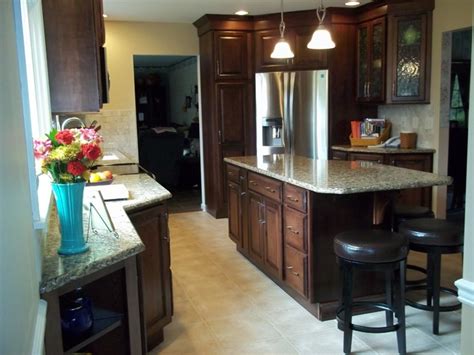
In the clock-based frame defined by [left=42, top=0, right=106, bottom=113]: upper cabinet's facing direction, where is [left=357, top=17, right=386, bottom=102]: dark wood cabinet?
The dark wood cabinet is roughly at 11 o'clock from the upper cabinet.

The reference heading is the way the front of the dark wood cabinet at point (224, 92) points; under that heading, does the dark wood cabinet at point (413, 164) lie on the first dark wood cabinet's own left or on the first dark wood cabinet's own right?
on the first dark wood cabinet's own left

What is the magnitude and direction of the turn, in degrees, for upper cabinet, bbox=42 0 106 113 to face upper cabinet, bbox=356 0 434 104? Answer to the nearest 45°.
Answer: approximately 45° to its left

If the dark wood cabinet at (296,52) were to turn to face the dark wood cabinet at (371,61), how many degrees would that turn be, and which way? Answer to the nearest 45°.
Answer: approximately 90° to its left

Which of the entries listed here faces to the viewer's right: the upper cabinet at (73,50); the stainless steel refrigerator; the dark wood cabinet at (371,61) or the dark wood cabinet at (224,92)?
the upper cabinet

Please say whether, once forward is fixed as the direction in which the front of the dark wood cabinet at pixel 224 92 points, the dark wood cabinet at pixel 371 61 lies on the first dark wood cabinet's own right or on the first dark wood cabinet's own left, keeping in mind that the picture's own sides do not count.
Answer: on the first dark wood cabinet's own left

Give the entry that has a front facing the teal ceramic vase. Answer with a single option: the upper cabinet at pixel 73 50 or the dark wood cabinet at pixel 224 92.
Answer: the dark wood cabinet

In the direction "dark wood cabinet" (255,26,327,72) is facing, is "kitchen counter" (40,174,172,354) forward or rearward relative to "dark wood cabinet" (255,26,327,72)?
forward

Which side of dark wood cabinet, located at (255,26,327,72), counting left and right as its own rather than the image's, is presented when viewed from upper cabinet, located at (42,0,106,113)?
front

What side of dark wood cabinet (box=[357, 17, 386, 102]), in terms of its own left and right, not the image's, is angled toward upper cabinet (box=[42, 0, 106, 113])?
front

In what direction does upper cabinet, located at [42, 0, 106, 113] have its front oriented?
to the viewer's right

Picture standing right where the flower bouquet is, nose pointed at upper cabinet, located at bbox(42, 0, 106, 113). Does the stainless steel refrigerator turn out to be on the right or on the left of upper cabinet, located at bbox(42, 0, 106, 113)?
right
